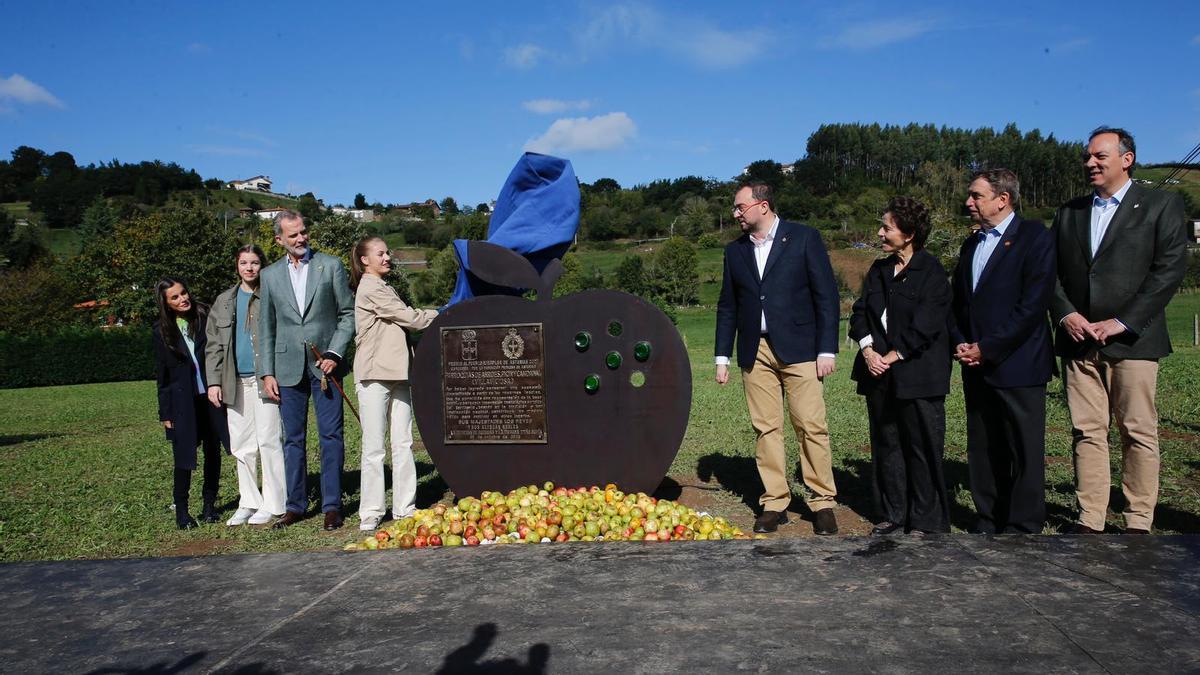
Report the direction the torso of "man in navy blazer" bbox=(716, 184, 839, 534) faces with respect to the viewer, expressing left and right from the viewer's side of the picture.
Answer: facing the viewer and to the left of the viewer

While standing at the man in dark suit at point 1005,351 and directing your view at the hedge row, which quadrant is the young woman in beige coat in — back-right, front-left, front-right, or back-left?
front-left

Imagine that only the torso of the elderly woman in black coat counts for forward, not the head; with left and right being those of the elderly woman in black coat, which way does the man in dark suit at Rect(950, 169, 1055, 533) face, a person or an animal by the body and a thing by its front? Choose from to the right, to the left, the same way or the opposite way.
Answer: the same way

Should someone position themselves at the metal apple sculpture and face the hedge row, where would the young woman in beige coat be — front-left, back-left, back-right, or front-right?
front-left

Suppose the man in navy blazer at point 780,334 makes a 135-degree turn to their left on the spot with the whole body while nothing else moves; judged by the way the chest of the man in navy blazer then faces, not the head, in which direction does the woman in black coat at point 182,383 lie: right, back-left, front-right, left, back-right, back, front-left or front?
back

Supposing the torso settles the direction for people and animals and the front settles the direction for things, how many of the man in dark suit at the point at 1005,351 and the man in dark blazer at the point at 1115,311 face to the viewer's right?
0

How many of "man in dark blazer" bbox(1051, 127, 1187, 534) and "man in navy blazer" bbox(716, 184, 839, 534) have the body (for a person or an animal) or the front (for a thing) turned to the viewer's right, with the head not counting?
0

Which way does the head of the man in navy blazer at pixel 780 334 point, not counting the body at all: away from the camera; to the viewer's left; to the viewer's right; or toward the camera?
to the viewer's left

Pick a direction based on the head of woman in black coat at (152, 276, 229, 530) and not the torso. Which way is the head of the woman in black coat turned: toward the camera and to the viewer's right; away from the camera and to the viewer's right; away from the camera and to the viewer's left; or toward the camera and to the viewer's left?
toward the camera and to the viewer's right

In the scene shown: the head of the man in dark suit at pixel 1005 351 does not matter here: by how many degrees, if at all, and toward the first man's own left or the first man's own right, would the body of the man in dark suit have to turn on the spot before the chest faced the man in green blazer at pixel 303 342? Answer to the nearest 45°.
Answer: approximately 45° to the first man's own right

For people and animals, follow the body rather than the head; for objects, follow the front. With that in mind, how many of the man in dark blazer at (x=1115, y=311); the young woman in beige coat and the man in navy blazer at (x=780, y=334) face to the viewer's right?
1

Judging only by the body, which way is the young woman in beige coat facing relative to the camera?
to the viewer's right

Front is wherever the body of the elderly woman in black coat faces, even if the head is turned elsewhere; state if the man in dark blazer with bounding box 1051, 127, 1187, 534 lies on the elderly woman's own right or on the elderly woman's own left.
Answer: on the elderly woman's own left

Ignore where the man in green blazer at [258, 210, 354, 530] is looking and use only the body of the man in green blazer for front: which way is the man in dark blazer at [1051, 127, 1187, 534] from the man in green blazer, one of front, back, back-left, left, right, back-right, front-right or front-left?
front-left

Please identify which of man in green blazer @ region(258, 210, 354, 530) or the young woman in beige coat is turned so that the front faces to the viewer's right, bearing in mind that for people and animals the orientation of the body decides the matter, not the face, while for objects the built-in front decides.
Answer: the young woman in beige coat

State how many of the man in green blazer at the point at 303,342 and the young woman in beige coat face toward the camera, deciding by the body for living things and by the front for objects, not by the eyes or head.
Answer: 1

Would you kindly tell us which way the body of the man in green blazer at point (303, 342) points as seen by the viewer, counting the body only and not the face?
toward the camera
